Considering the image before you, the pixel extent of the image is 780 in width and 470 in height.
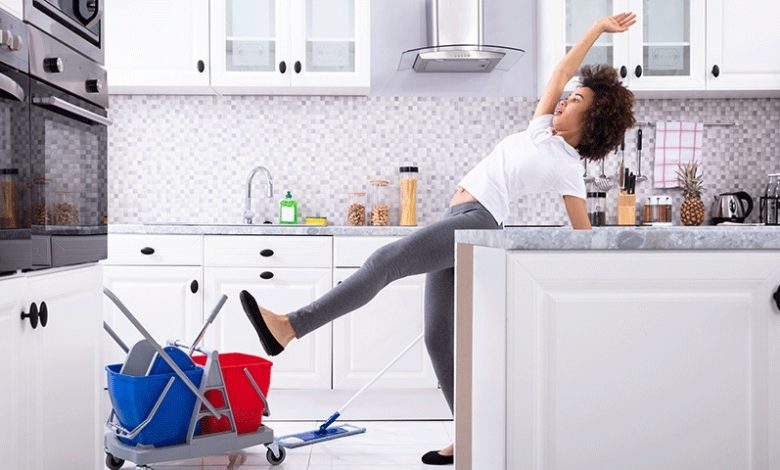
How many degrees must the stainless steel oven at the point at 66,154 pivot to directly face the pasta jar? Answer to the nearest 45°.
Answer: approximately 90° to its left

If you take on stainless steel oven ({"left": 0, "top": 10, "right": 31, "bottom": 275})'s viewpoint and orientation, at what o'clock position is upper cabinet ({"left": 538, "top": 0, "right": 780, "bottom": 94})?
The upper cabinet is roughly at 10 o'clock from the stainless steel oven.

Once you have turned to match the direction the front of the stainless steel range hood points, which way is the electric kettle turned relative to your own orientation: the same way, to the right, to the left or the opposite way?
to the right

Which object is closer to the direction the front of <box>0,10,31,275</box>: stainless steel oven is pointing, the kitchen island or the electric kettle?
the kitchen island

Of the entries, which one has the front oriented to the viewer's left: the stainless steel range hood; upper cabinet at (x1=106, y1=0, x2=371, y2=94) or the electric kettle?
the electric kettle

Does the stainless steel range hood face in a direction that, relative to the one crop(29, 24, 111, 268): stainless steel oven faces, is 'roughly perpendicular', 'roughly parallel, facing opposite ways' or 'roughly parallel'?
roughly perpendicular

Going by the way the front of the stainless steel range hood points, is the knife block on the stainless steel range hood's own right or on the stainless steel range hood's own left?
on the stainless steel range hood's own left

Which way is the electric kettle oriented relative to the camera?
to the viewer's left
